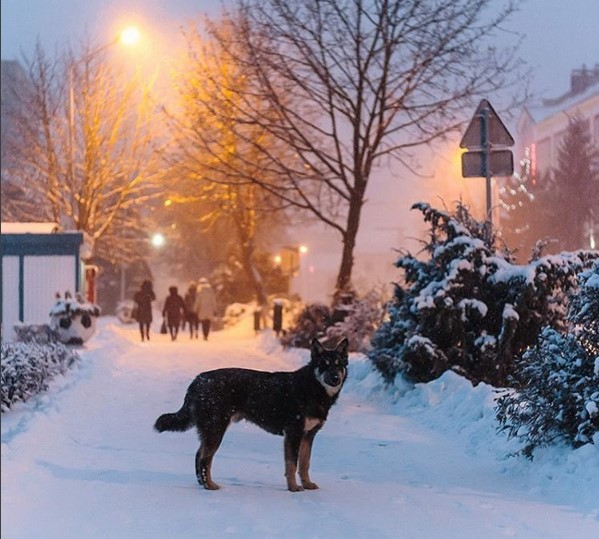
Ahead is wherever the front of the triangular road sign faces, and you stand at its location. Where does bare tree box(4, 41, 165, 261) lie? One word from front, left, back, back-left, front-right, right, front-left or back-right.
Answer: front-left

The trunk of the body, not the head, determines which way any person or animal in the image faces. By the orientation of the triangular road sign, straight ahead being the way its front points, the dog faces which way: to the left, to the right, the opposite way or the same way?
to the right

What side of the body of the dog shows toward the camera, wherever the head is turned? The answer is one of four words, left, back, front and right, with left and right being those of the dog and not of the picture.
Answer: right

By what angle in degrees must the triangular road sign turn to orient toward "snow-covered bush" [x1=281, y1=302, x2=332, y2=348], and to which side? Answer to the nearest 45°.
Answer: approximately 45° to its left

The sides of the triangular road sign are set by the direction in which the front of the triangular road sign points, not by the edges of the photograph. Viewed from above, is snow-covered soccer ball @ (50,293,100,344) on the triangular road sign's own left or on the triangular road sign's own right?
on the triangular road sign's own left

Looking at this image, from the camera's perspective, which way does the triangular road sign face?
away from the camera

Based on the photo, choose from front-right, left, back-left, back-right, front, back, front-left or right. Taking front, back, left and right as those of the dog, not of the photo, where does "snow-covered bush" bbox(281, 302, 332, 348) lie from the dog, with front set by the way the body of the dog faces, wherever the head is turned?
left

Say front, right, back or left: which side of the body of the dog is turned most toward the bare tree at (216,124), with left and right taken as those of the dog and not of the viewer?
left

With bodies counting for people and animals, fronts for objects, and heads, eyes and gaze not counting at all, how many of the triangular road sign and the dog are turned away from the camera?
1

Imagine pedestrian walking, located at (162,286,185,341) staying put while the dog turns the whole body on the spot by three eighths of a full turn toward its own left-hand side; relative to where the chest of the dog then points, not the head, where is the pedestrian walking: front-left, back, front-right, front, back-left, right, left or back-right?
front-right

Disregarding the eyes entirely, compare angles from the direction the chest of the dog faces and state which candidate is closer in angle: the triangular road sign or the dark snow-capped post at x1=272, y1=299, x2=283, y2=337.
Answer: the triangular road sign
